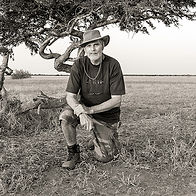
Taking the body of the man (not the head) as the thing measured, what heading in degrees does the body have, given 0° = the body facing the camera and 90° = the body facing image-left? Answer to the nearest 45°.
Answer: approximately 0°

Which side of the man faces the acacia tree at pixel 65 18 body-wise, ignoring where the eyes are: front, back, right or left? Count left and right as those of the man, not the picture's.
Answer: back
